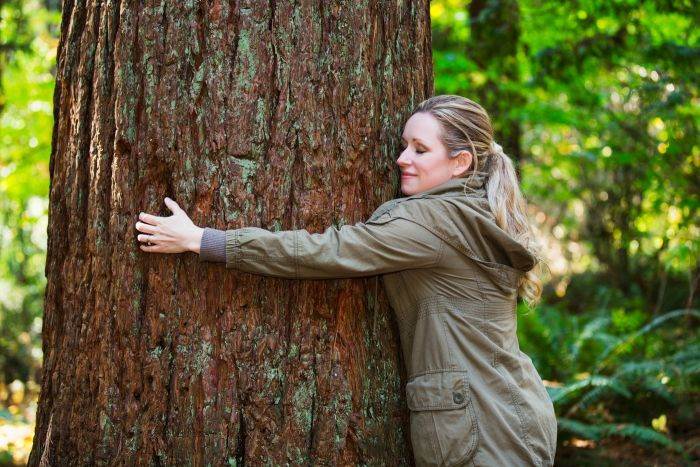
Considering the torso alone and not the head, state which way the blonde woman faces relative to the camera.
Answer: to the viewer's left

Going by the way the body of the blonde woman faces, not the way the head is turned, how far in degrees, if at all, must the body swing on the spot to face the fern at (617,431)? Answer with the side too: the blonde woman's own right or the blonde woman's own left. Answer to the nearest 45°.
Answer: approximately 135° to the blonde woman's own right

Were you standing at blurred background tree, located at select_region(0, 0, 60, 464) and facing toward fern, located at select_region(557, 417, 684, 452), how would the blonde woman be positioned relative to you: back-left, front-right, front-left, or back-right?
front-right

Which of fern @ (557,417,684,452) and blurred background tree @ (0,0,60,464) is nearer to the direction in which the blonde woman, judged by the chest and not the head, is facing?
the blurred background tree

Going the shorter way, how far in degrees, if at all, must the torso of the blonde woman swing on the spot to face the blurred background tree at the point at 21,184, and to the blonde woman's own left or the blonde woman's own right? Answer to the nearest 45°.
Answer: approximately 45° to the blonde woman's own right

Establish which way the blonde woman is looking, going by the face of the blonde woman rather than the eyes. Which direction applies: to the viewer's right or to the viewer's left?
to the viewer's left
